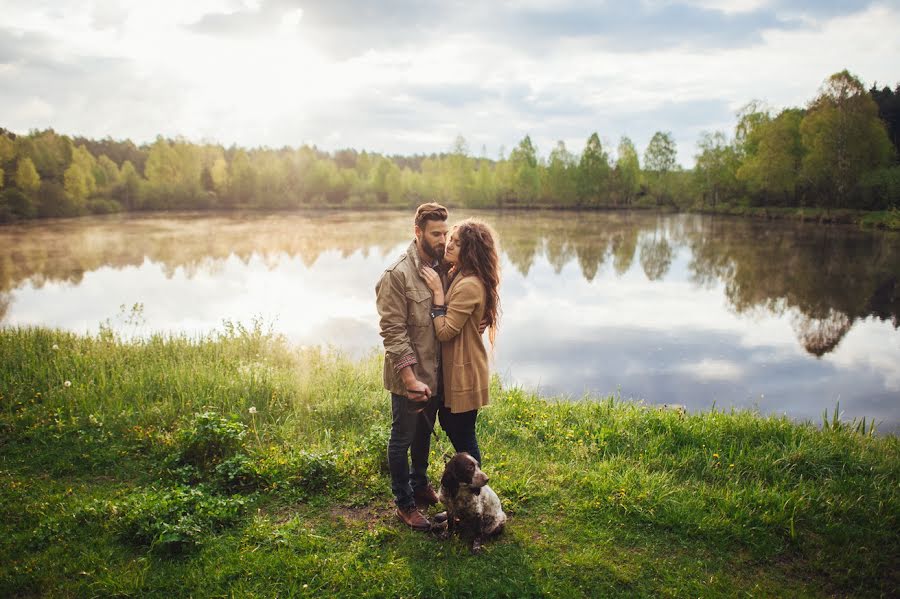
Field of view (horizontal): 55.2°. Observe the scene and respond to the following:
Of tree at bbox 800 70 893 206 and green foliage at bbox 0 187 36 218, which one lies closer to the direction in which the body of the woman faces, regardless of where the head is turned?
the green foliage

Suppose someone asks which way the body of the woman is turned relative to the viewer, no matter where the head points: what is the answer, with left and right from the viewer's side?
facing to the left of the viewer

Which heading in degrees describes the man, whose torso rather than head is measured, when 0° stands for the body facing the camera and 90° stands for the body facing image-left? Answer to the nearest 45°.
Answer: approximately 315°

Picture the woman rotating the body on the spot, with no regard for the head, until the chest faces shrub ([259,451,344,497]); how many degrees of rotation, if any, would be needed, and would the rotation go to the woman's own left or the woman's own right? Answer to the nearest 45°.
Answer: approximately 45° to the woman's own right

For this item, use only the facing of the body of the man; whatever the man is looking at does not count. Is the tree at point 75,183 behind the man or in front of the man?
behind

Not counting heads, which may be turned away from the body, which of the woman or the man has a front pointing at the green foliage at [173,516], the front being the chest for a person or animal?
the woman

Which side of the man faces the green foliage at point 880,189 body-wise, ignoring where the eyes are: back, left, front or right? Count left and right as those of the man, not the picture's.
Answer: left

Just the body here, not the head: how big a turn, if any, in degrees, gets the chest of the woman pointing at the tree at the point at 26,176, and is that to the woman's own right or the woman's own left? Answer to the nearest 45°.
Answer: approximately 45° to the woman's own right

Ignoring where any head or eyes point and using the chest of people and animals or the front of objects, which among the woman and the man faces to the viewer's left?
the woman

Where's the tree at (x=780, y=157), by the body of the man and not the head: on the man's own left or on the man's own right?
on the man's own left
